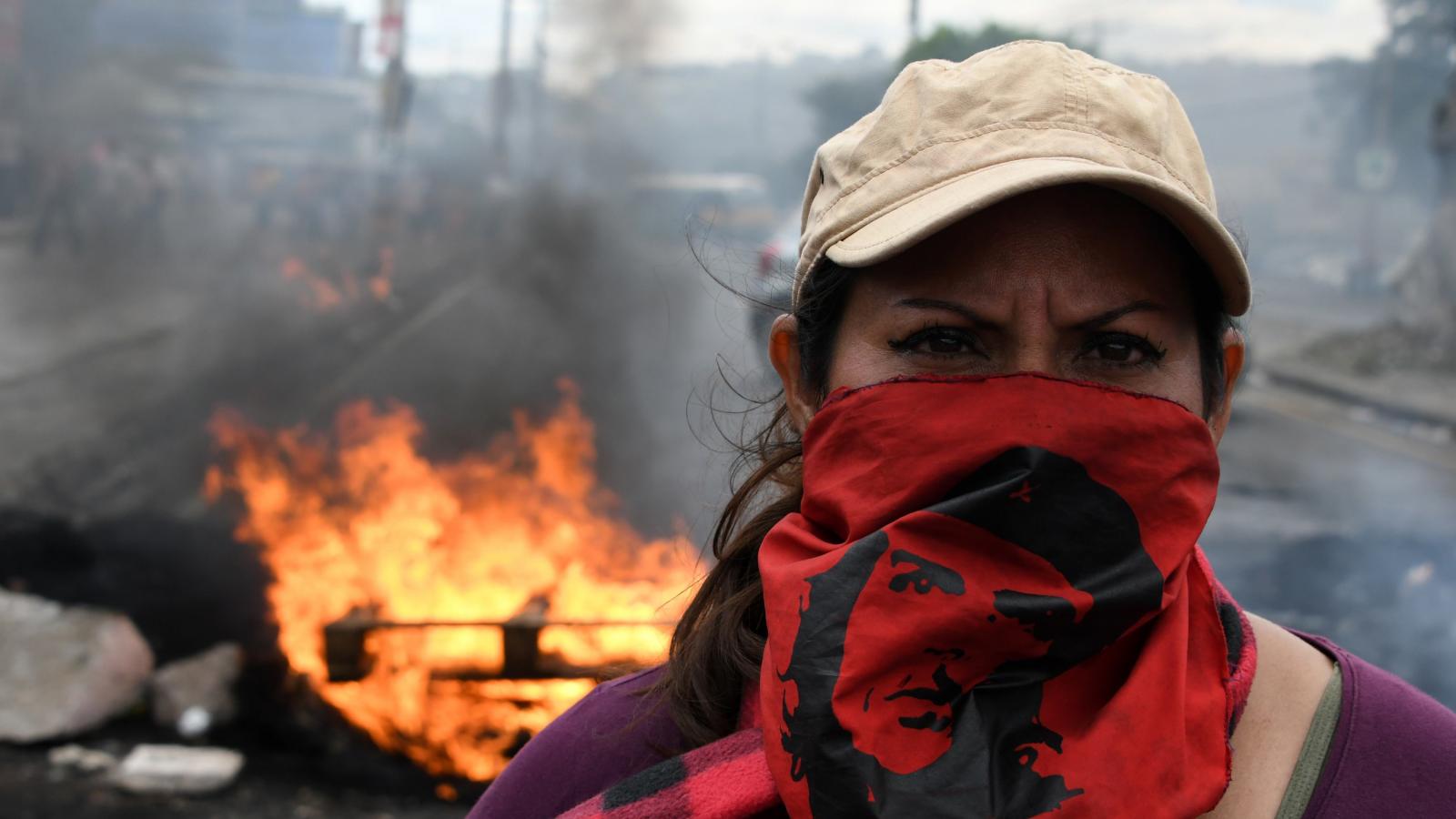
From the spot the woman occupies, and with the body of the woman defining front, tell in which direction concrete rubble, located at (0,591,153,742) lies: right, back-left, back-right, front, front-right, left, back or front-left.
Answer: back-right

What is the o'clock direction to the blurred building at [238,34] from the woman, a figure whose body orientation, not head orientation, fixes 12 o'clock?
The blurred building is roughly at 5 o'clock from the woman.

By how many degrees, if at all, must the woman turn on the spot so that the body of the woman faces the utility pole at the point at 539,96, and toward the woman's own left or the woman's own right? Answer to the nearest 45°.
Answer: approximately 180°

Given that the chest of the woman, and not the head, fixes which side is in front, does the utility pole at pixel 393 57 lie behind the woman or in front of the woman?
behind

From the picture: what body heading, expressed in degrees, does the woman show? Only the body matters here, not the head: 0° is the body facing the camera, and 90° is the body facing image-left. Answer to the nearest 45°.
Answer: approximately 0°

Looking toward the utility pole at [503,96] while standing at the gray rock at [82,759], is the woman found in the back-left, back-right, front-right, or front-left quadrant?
back-right

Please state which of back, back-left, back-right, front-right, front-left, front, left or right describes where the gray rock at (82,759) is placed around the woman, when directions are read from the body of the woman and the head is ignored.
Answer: back-right

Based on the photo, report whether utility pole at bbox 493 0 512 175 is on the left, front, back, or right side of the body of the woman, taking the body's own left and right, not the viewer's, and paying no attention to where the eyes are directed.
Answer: back

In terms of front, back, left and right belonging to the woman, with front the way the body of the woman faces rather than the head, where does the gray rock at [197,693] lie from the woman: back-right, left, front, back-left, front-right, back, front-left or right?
back-right

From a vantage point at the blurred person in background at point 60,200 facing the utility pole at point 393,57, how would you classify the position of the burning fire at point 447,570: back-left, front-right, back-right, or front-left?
back-right

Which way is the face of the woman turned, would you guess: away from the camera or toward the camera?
toward the camera

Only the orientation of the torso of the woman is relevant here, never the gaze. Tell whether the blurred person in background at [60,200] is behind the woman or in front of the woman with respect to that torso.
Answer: behind
